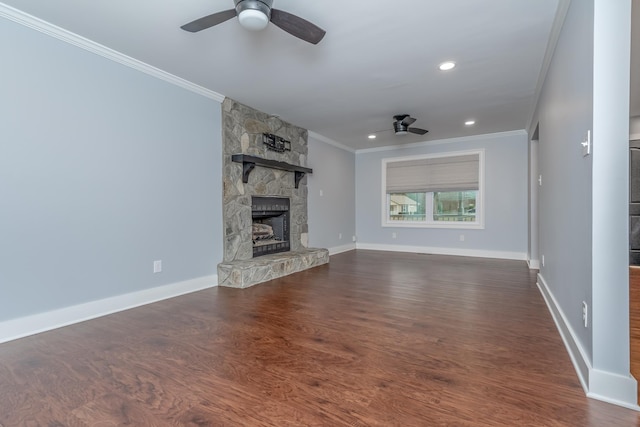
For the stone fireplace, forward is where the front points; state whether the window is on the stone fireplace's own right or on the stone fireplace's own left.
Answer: on the stone fireplace's own left

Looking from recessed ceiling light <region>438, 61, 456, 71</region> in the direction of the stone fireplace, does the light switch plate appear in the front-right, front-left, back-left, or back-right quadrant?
back-left

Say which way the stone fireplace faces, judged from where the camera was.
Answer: facing the viewer and to the right of the viewer

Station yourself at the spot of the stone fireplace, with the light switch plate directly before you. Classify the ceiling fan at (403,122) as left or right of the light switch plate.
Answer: left

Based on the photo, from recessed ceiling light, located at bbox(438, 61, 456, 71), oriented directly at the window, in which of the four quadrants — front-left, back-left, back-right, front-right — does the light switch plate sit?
back-right

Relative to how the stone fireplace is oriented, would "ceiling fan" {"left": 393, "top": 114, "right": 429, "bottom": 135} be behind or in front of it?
in front

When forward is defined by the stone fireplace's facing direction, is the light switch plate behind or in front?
in front

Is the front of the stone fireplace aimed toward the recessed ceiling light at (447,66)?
yes
